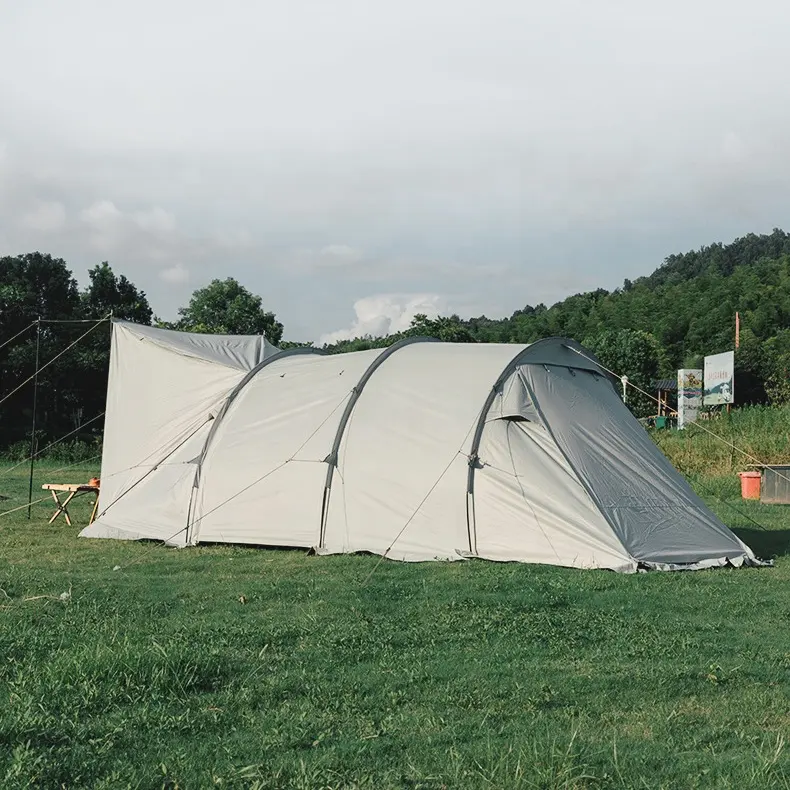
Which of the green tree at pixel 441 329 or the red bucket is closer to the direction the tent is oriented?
the green tree

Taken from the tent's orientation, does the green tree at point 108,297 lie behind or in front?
in front

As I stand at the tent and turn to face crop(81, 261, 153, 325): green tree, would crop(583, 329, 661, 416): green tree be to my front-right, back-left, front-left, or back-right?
front-right

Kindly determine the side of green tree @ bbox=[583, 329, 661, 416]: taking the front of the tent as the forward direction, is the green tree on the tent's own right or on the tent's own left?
on the tent's own right

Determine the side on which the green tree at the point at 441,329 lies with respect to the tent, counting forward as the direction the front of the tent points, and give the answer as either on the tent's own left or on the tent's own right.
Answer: on the tent's own right

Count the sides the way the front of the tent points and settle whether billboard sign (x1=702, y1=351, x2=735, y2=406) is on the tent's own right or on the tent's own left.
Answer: on the tent's own right

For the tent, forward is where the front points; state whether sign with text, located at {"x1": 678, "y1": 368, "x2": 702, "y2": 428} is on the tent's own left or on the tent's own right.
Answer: on the tent's own right

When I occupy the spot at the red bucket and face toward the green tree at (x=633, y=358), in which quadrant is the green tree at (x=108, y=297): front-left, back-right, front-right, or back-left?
front-left

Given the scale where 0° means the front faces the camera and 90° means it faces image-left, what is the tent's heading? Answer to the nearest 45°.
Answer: approximately 135°

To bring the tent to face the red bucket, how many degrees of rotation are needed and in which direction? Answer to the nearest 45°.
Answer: approximately 90° to its right

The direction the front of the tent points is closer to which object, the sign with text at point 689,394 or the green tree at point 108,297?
the green tree

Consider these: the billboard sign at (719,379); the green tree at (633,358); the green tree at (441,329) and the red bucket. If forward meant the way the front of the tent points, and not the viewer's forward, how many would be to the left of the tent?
0
